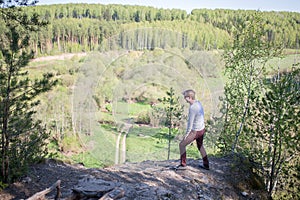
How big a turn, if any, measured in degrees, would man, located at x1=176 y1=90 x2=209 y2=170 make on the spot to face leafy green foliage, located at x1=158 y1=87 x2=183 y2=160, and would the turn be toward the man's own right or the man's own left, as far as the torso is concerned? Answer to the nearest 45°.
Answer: approximately 90° to the man's own right

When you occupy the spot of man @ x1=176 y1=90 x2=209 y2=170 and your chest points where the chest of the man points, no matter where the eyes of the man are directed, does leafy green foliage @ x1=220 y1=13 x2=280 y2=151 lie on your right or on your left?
on your right

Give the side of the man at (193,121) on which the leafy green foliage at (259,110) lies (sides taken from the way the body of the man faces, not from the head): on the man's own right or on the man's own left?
on the man's own right

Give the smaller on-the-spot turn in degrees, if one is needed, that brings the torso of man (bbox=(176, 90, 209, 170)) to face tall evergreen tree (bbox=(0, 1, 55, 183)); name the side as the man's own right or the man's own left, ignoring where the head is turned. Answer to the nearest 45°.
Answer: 0° — they already face it

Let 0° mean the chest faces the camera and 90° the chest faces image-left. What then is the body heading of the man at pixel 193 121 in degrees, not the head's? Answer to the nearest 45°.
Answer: approximately 90°
